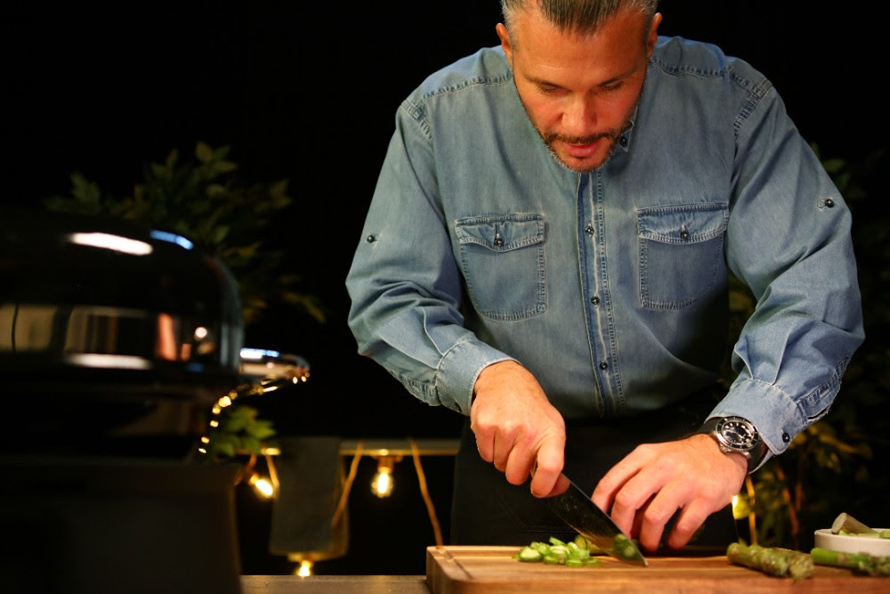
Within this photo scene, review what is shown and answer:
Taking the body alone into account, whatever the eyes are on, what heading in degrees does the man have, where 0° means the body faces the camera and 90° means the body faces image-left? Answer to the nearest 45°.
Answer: approximately 0°

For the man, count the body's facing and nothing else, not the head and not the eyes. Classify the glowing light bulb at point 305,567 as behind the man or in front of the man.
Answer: behind

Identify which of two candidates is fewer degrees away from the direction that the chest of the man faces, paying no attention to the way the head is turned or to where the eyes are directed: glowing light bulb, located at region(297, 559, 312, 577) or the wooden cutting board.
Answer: the wooden cutting board

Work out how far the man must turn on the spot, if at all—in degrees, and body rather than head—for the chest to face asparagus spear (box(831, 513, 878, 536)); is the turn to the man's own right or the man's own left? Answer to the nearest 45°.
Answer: approximately 45° to the man's own left

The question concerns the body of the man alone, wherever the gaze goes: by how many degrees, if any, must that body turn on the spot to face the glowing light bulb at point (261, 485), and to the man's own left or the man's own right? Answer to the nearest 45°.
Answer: approximately 135° to the man's own right

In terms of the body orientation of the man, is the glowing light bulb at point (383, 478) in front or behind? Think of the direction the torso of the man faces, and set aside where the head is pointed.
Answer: behind

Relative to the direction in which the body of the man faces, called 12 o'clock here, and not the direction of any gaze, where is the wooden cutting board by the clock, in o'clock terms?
The wooden cutting board is roughly at 12 o'clock from the man.

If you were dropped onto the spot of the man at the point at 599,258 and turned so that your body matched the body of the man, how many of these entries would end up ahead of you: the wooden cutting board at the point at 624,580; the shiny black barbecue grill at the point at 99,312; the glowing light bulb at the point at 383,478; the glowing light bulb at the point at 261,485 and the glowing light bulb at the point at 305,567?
2

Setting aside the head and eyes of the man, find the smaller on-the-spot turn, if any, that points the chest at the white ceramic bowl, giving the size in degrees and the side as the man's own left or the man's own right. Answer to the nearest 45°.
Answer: approximately 45° to the man's own left
